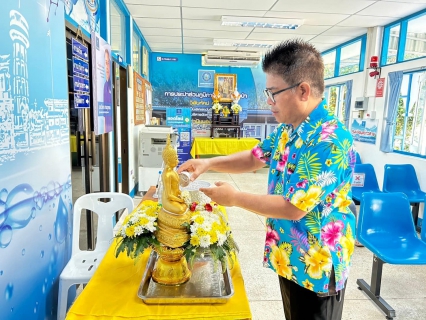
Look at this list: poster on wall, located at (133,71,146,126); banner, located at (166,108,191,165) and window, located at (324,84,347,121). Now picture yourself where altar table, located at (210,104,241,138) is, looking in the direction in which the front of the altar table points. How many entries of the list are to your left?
1

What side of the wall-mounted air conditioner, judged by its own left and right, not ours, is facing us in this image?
front

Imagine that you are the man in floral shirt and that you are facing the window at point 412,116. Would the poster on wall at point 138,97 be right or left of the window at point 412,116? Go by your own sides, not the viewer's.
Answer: left

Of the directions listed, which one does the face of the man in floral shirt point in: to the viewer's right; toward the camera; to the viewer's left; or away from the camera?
to the viewer's left

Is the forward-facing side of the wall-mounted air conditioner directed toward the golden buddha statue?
yes

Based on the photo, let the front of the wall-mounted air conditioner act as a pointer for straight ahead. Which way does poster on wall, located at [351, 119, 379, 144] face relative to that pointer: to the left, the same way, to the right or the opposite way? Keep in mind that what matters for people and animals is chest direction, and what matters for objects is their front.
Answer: to the right

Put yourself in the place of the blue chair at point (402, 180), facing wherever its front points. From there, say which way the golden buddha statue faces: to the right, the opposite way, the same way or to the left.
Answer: to the left

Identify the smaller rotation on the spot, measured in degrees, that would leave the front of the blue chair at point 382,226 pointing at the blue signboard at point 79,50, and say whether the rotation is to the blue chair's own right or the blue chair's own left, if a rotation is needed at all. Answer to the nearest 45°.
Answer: approximately 90° to the blue chair's own right

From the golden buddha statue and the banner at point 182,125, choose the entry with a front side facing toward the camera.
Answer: the banner

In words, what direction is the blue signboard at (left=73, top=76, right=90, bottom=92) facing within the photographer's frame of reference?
facing the viewer and to the right of the viewer

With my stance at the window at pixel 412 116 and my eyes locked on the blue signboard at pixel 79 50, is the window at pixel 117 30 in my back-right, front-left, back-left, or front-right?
front-right

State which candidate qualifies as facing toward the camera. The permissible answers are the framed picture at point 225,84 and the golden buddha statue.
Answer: the framed picture

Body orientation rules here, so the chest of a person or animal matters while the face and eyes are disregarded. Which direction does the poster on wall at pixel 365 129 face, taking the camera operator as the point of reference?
facing the viewer and to the left of the viewer

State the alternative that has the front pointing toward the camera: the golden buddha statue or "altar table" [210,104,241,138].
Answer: the altar table

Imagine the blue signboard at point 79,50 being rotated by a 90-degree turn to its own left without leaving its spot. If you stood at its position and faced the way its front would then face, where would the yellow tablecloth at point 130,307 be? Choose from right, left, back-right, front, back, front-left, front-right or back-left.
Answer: back-right

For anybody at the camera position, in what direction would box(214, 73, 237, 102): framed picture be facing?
facing the viewer
